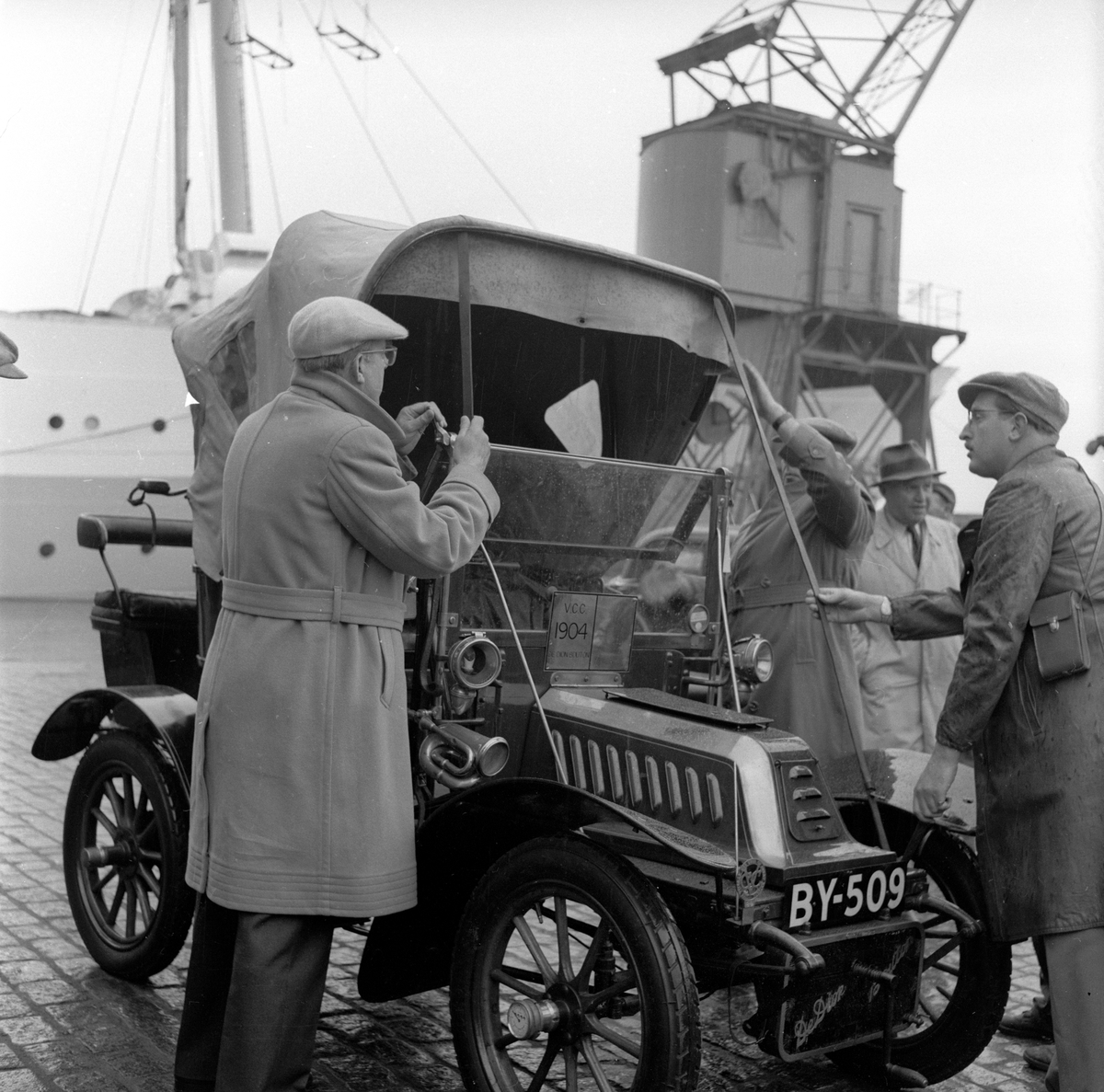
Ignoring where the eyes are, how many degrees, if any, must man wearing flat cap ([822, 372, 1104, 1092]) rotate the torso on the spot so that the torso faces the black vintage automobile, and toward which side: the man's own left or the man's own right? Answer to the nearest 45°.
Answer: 0° — they already face it

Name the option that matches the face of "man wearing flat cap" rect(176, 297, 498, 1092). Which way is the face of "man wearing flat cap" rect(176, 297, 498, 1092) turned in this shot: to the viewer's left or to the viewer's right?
to the viewer's right

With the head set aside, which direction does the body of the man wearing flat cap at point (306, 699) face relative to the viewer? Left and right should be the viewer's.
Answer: facing away from the viewer and to the right of the viewer

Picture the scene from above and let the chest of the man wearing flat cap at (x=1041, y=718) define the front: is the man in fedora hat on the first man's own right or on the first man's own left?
on the first man's own right

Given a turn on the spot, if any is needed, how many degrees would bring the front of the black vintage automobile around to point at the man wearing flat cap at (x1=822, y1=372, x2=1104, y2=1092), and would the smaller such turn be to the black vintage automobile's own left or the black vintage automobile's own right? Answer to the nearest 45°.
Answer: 0° — it already faces them

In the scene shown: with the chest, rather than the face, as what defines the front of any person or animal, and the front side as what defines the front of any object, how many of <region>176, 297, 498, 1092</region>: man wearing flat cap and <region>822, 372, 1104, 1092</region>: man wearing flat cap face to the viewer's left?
1

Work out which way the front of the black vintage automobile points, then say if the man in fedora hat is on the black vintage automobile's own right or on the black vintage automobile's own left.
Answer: on the black vintage automobile's own left

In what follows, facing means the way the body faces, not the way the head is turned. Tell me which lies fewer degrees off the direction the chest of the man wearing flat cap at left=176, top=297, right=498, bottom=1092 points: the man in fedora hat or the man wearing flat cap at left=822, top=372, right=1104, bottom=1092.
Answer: the man in fedora hat

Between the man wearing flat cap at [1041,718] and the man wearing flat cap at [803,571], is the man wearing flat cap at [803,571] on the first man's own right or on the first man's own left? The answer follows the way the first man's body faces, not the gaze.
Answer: on the first man's own right

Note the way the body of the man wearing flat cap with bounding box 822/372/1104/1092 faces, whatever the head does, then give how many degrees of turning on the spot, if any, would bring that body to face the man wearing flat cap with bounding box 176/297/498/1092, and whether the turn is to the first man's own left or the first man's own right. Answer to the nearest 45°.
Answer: approximately 45° to the first man's own left

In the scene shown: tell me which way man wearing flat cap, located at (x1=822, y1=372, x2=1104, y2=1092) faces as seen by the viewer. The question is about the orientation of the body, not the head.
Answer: to the viewer's left

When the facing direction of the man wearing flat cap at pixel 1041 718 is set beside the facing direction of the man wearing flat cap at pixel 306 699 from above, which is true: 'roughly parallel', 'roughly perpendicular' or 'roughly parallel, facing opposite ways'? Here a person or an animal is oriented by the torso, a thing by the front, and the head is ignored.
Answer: roughly perpendicular

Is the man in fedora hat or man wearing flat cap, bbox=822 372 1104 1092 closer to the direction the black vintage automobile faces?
the man wearing flat cap
